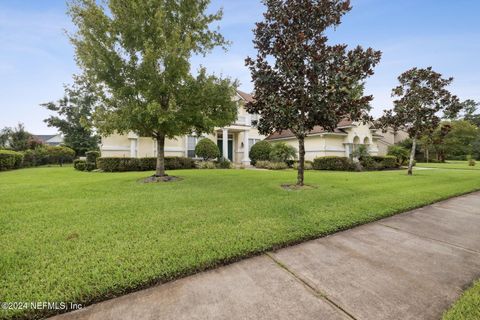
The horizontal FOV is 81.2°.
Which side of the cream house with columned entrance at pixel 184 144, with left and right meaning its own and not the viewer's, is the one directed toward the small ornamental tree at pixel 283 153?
left

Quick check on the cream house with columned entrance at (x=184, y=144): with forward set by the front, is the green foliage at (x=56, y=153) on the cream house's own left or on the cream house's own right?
on the cream house's own right

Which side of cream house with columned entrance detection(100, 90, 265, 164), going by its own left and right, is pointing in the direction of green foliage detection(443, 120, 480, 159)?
left

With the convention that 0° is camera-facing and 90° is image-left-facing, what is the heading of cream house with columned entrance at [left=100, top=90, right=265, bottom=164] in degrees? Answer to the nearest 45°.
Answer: approximately 0°

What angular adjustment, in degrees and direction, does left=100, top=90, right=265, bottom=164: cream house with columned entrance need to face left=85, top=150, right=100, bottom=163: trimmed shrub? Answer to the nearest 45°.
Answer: approximately 90° to its right

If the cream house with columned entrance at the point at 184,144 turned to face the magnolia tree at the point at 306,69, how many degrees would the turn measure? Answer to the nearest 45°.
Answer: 0° — it already faces it
